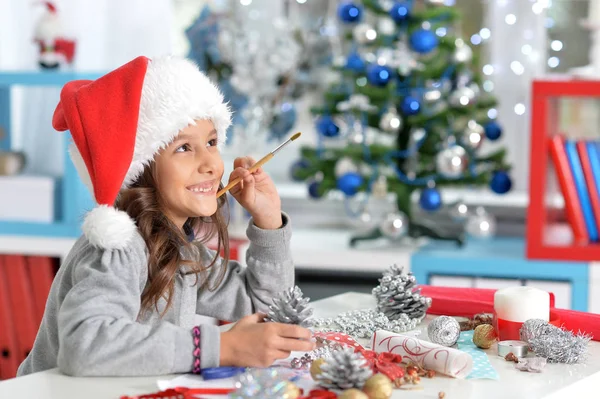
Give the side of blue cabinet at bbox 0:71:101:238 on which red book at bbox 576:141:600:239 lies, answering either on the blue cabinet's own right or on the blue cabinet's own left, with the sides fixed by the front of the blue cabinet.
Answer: on the blue cabinet's own left

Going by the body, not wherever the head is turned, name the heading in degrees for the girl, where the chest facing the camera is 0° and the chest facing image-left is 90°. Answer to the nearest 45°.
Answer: approximately 315°

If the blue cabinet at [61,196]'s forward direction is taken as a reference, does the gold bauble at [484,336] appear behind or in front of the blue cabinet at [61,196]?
in front

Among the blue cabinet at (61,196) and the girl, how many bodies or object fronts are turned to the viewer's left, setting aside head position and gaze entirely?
0

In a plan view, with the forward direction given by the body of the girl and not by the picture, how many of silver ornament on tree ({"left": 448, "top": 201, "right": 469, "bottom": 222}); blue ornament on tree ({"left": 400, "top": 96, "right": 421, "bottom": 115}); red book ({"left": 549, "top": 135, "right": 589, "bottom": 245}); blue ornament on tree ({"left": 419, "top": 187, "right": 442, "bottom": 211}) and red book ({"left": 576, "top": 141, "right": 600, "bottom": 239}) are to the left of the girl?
5

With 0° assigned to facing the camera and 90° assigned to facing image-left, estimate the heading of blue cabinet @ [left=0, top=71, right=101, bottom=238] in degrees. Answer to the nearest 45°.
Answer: approximately 0°

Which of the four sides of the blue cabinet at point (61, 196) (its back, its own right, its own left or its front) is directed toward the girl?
front

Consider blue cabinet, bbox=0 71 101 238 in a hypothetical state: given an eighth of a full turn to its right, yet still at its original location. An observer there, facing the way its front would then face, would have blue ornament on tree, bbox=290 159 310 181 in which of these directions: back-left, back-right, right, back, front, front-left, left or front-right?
back-left

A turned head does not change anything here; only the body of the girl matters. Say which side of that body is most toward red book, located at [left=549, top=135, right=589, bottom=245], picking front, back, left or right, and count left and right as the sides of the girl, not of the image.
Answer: left
